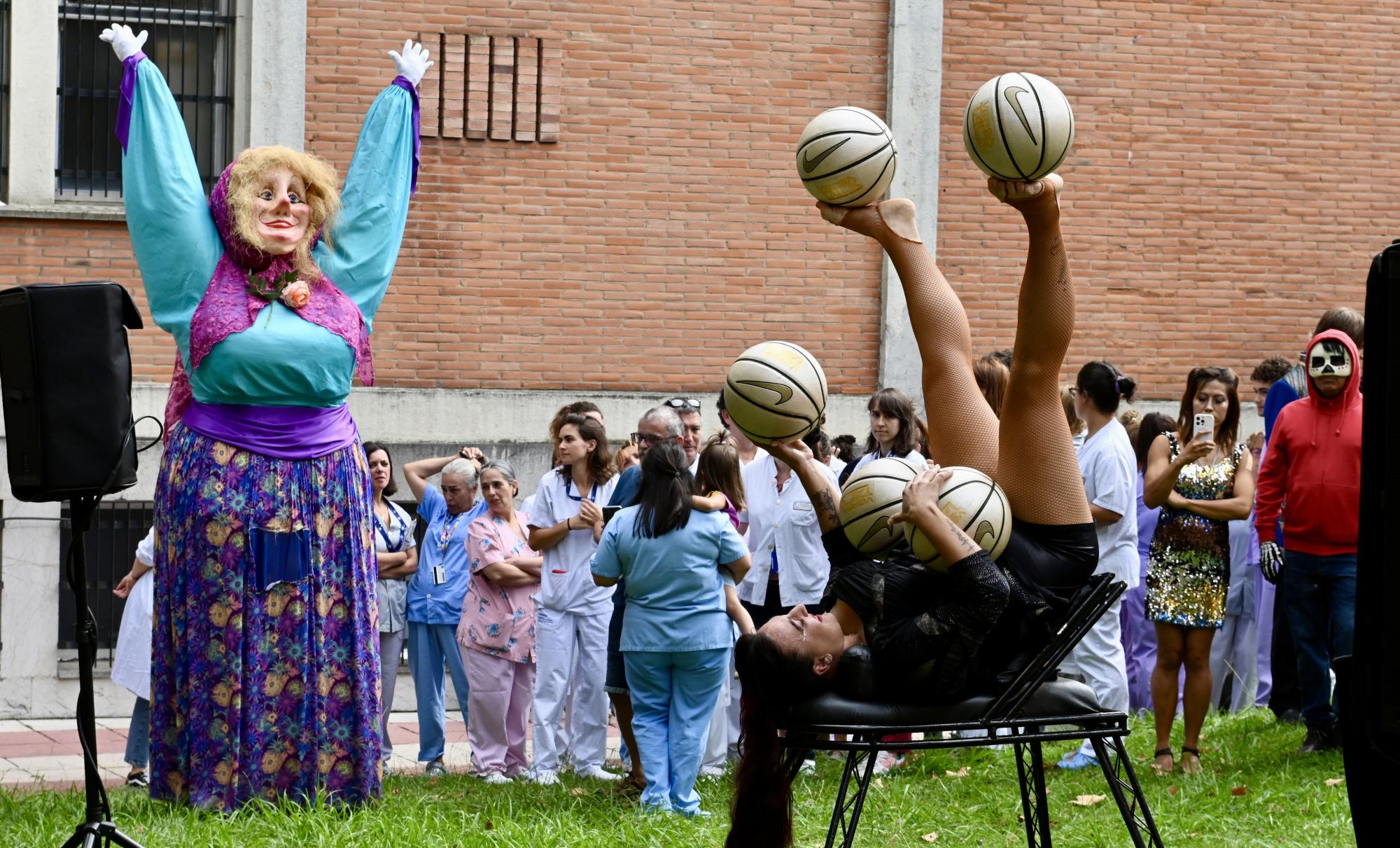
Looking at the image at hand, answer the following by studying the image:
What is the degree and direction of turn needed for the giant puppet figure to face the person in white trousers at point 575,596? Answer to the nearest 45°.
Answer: approximately 135° to its left

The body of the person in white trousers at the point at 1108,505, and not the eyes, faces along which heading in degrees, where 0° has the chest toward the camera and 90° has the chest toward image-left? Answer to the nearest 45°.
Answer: approximately 90°

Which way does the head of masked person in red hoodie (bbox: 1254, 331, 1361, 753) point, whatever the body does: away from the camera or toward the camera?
toward the camera

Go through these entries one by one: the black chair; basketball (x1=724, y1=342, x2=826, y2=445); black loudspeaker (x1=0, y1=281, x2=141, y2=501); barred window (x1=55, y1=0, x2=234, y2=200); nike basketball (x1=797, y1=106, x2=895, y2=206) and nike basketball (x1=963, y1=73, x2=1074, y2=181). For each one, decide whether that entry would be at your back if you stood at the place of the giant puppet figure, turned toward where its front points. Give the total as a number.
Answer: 1

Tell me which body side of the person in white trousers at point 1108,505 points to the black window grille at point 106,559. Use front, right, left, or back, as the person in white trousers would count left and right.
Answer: front

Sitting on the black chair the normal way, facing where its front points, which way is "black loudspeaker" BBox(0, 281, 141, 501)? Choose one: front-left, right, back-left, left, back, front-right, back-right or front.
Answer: front

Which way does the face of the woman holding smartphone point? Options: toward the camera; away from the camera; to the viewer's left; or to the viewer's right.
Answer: toward the camera

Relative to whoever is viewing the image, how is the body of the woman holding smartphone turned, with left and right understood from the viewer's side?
facing the viewer

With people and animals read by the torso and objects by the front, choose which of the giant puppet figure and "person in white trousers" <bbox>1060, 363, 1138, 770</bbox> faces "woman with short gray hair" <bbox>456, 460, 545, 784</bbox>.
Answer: the person in white trousers

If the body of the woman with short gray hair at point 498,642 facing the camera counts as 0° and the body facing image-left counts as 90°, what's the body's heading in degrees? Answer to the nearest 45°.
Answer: approximately 315°

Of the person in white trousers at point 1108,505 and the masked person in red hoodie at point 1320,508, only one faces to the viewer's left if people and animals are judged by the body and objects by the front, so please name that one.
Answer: the person in white trousers

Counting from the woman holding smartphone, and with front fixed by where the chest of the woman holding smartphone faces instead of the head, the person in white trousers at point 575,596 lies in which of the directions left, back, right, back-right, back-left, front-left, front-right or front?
right
